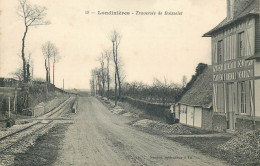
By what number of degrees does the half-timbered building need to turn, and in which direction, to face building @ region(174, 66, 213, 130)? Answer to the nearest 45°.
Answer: approximately 135° to its right

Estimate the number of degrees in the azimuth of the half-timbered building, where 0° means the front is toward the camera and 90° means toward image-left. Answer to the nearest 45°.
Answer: approximately 45°

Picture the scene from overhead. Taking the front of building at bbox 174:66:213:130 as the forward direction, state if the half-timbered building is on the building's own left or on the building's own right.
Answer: on the building's own left

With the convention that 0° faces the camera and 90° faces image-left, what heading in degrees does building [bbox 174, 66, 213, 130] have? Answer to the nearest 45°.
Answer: approximately 45°
